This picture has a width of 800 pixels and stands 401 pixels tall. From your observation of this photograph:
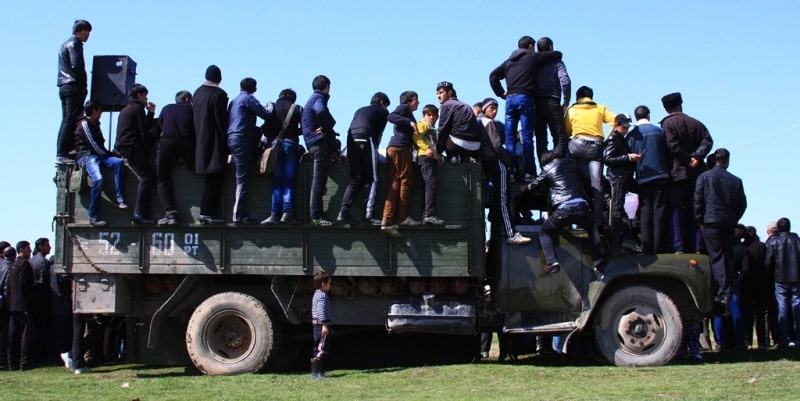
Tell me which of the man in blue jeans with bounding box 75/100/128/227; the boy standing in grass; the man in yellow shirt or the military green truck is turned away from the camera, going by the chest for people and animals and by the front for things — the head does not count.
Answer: the man in yellow shirt

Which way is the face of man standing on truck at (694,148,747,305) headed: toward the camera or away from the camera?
away from the camera

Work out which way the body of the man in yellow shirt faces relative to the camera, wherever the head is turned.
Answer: away from the camera

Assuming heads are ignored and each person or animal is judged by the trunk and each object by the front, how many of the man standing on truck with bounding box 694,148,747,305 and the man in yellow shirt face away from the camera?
2

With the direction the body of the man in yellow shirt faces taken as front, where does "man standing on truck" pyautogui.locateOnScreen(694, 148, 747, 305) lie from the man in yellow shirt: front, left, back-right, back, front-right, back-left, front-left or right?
right

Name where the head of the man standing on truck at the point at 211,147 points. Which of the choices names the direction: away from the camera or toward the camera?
away from the camera

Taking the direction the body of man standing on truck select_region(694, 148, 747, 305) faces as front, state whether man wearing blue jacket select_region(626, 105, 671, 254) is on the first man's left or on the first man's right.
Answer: on the first man's left

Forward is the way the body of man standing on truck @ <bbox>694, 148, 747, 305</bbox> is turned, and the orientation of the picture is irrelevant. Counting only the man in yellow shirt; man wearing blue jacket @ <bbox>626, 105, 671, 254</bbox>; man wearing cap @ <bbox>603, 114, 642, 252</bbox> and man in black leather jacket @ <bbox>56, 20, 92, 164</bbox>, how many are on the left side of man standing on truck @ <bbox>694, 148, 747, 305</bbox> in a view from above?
4

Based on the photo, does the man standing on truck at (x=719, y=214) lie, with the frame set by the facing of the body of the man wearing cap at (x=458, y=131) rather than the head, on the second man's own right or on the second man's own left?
on the second man's own right

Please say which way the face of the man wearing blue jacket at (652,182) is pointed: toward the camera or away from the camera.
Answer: away from the camera

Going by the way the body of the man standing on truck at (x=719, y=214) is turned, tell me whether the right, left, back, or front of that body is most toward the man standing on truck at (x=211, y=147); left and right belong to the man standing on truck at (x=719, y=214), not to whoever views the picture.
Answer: left

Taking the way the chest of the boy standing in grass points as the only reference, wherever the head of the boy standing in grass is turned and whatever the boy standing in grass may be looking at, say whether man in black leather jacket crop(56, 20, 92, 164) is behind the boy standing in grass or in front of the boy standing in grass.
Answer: behind

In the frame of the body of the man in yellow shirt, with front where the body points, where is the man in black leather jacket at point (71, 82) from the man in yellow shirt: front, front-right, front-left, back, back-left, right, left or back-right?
left
